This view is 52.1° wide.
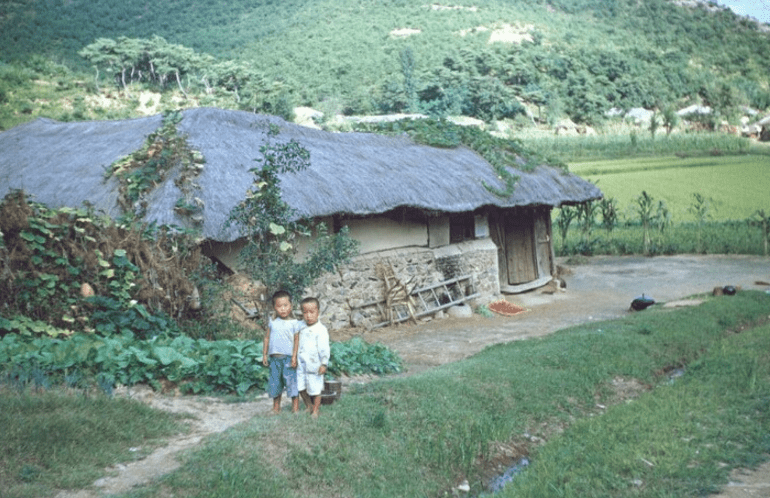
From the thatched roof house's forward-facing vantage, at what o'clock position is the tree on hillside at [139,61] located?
The tree on hillside is roughly at 7 o'clock from the thatched roof house.

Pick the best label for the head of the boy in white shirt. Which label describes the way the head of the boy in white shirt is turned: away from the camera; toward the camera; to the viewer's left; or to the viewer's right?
toward the camera

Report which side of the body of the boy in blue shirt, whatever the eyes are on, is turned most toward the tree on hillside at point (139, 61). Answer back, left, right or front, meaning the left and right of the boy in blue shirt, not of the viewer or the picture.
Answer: back

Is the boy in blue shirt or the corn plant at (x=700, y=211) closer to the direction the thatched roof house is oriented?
the boy in blue shirt

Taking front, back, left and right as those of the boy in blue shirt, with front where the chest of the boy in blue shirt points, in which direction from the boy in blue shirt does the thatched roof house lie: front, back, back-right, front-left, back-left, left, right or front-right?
back

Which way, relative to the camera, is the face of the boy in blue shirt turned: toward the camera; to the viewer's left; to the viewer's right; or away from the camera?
toward the camera

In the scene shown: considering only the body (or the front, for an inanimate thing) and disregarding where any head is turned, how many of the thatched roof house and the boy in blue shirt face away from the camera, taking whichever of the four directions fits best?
0

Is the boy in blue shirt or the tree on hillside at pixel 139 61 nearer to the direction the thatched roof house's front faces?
the boy in blue shirt

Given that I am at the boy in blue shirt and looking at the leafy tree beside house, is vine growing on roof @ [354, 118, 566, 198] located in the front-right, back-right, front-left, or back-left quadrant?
front-right

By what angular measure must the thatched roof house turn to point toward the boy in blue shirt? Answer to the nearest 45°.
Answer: approximately 45° to its right

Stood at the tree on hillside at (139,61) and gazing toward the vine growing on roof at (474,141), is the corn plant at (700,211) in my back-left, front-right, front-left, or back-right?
front-left

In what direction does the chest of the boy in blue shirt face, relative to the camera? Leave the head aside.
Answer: toward the camera

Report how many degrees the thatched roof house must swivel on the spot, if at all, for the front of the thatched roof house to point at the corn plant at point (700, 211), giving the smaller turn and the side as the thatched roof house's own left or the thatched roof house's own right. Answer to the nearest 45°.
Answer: approximately 90° to the thatched roof house's own left
